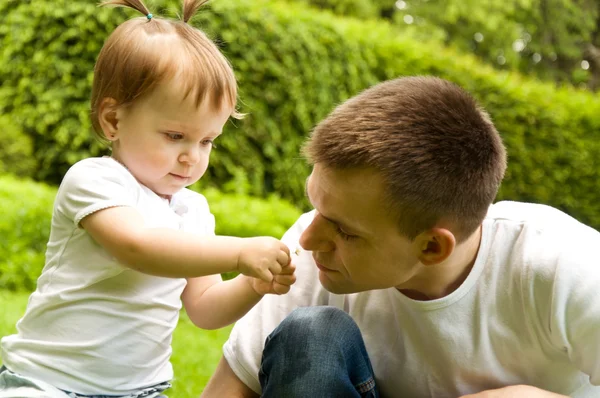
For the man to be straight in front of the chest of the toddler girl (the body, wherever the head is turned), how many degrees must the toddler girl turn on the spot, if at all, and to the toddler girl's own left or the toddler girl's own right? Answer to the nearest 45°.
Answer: approximately 45° to the toddler girl's own left

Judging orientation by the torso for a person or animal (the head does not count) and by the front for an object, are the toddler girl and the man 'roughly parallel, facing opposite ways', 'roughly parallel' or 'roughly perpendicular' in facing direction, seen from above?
roughly perpendicular

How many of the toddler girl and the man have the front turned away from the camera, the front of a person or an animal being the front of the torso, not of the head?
0

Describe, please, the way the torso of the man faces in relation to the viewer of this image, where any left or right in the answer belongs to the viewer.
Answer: facing the viewer and to the left of the viewer

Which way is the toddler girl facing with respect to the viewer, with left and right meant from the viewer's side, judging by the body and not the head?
facing the viewer and to the right of the viewer

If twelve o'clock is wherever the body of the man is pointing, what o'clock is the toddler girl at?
The toddler girl is roughly at 1 o'clock from the man.

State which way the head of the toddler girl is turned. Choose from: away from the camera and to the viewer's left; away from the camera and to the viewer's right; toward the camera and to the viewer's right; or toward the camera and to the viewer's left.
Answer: toward the camera and to the viewer's right
